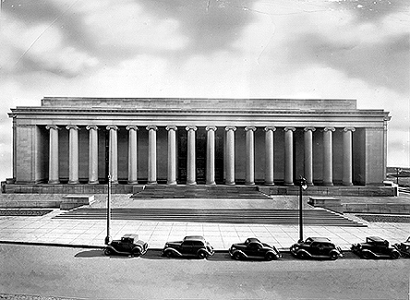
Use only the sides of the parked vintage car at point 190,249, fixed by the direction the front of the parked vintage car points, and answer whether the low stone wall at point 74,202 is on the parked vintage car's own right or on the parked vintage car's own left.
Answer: on the parked vintage car's own right

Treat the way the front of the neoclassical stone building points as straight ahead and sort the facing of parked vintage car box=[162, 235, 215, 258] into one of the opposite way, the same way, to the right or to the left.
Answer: to the right

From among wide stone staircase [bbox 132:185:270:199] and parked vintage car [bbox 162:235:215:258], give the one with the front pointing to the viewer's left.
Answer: the parked vintage car

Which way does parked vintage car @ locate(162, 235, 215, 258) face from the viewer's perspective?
to the viewer's left

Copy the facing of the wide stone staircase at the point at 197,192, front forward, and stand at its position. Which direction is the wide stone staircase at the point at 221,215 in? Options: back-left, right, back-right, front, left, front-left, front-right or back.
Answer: front

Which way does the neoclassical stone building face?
toward the camera

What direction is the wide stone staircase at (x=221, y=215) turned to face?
toward the camera

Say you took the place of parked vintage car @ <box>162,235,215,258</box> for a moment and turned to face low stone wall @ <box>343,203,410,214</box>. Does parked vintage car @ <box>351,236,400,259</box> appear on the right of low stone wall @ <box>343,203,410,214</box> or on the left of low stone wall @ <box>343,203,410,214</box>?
right

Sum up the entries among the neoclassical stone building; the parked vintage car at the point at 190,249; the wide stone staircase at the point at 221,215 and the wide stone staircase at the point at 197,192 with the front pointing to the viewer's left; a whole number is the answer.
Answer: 1

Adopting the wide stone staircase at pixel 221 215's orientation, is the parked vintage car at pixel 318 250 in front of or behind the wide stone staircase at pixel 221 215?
in front

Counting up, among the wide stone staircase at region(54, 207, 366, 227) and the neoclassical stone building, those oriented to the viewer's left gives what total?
0

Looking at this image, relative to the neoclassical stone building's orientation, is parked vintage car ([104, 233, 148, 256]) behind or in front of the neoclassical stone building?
in front

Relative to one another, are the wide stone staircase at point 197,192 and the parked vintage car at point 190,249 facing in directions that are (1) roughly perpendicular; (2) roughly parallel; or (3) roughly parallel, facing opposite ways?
roughly perpendicular
